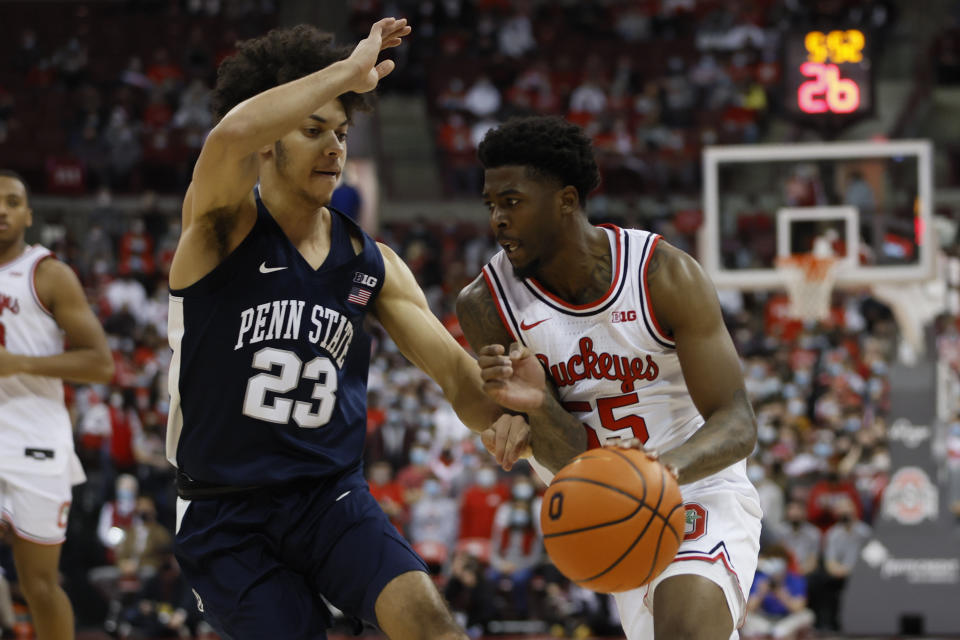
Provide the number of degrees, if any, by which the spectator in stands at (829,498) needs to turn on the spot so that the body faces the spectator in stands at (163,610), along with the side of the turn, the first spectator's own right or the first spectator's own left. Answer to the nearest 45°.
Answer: approximately 45° to the first spectator's own right

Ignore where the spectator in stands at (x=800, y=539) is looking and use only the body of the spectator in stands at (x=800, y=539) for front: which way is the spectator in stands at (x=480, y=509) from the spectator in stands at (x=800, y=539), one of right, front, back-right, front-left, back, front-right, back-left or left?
right

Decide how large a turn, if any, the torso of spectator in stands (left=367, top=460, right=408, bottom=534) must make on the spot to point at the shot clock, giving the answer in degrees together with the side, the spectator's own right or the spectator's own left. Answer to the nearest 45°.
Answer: approximately 90° to the spectator's own left

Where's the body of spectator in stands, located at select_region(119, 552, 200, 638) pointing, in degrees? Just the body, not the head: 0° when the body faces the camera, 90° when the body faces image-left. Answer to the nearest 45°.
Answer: approximately 0°

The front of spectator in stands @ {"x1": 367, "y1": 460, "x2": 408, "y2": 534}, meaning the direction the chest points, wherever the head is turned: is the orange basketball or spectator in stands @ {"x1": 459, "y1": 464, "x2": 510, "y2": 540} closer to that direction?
the orange basketball

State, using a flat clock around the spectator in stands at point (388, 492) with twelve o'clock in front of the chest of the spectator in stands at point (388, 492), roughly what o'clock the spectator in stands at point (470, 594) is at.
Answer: the spectator in stands at point (470, 594) is roughly at 11 o'clock from the spectator in stands at point (388, 492).

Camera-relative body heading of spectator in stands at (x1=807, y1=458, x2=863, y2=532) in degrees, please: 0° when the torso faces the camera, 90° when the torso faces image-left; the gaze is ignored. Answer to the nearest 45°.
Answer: approximately 0°

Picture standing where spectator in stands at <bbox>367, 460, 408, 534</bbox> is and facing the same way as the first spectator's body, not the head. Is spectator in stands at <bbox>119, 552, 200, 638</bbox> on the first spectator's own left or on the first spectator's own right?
on the first spectator's own right
